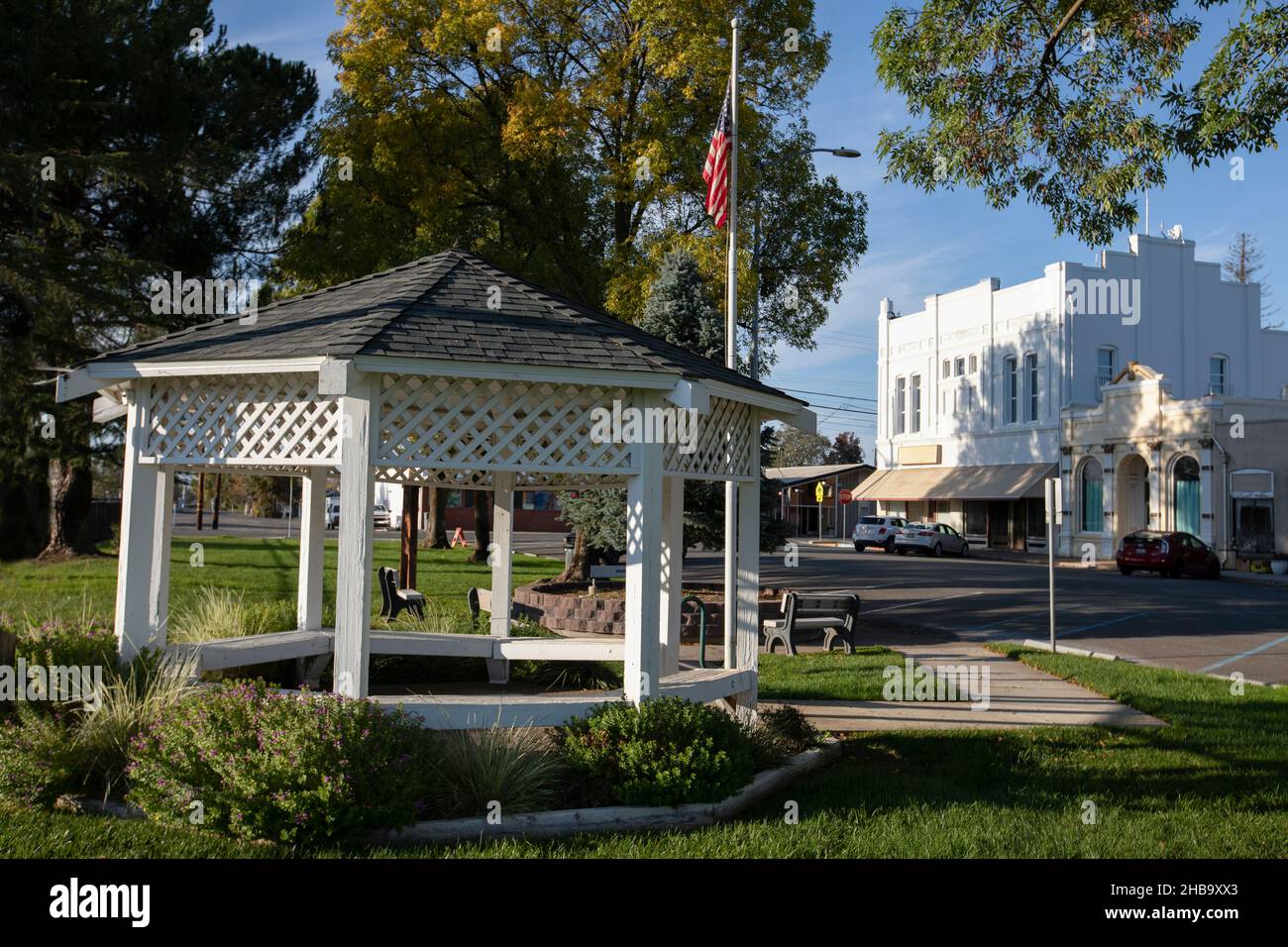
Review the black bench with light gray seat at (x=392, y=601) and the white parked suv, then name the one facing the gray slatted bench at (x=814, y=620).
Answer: the black bench with light gray seat at (x=392, y=601)

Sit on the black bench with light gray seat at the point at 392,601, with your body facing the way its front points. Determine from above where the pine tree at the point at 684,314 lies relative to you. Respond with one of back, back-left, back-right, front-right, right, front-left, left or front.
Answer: front-left

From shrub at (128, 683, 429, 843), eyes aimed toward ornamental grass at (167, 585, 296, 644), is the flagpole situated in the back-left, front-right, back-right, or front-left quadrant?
front-right

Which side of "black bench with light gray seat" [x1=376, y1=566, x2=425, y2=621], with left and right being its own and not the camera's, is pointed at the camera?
right

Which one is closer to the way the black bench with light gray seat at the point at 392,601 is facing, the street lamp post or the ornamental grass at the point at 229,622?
the street lamp post

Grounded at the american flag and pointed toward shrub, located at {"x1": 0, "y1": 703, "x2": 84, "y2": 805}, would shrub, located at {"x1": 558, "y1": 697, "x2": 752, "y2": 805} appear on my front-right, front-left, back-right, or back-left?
front-left

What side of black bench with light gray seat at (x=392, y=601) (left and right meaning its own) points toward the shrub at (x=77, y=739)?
right

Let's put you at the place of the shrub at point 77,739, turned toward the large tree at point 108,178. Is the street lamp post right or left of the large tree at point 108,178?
right

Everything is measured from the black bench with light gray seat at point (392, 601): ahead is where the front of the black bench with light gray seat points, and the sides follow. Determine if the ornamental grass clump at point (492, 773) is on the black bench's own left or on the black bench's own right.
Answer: on the black bench's own right

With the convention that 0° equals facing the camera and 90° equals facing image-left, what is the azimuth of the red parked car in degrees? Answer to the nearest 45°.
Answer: approximately 225°
